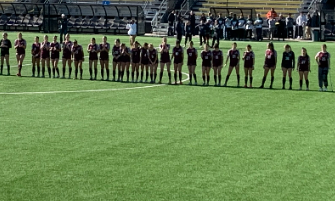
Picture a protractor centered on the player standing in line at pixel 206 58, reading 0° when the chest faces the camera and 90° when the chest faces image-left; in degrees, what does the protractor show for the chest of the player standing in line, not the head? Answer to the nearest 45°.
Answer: approximately 0°
